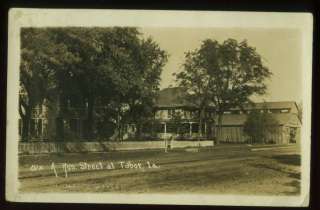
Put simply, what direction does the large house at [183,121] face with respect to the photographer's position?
facing the viewer
